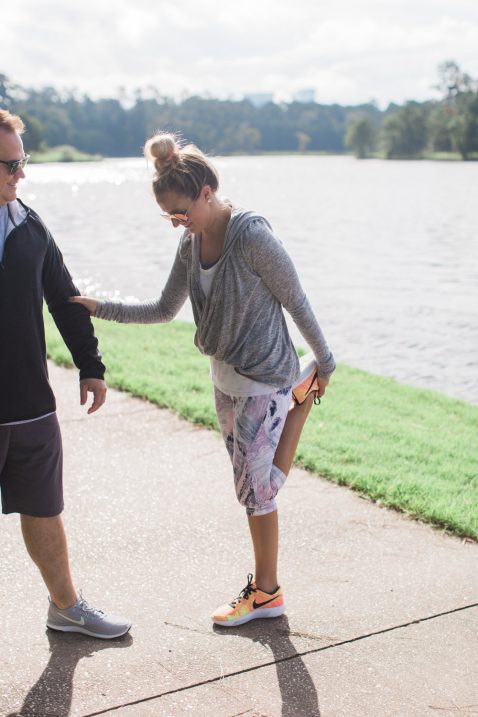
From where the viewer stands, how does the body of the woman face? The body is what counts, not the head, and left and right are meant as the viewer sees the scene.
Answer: facing the viewer and to the left of the viewer

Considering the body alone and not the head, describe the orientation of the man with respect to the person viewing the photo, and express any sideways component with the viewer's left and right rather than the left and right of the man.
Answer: facing the viewer and to the right of the viewer

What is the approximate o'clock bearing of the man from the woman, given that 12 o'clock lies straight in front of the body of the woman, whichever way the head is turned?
The man is roughly at 1 o'clock from the woman.

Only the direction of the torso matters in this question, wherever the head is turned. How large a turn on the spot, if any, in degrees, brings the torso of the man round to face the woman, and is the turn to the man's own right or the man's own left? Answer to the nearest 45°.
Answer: approximately 45° to the man's own left

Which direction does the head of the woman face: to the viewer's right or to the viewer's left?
to the viewer's left

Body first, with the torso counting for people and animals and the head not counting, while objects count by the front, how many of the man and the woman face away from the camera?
0
